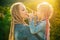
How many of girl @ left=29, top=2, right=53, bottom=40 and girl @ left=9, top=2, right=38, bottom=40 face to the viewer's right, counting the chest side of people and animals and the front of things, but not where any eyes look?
1

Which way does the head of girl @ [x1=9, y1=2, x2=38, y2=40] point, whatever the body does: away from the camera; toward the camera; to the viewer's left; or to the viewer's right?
to the viewer's right

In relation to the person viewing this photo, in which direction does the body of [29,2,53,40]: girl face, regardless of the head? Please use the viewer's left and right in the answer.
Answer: facing away from the viewer and to the left of the viewer

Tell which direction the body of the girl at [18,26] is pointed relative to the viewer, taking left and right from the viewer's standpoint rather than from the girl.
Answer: facing to the right of the viewer
